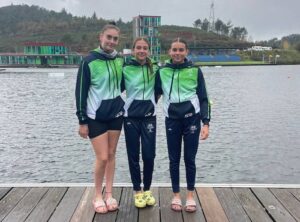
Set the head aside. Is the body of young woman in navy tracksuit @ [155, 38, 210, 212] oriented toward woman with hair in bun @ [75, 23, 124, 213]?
no

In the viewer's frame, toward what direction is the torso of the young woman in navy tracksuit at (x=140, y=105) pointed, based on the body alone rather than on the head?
toward the camera

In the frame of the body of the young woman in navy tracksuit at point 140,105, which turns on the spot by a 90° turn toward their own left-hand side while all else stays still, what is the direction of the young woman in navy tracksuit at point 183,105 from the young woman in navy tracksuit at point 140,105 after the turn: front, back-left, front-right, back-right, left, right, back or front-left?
front

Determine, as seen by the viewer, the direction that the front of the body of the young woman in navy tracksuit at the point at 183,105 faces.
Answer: toward the camera

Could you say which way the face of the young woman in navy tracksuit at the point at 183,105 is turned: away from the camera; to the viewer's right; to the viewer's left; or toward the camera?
toward the camera

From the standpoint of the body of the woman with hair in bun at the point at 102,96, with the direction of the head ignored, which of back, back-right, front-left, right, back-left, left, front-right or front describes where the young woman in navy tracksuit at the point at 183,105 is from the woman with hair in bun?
front-left

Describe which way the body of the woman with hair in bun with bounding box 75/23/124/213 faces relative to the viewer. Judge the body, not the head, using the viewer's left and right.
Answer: facing the viewer and to the right of the viewer
